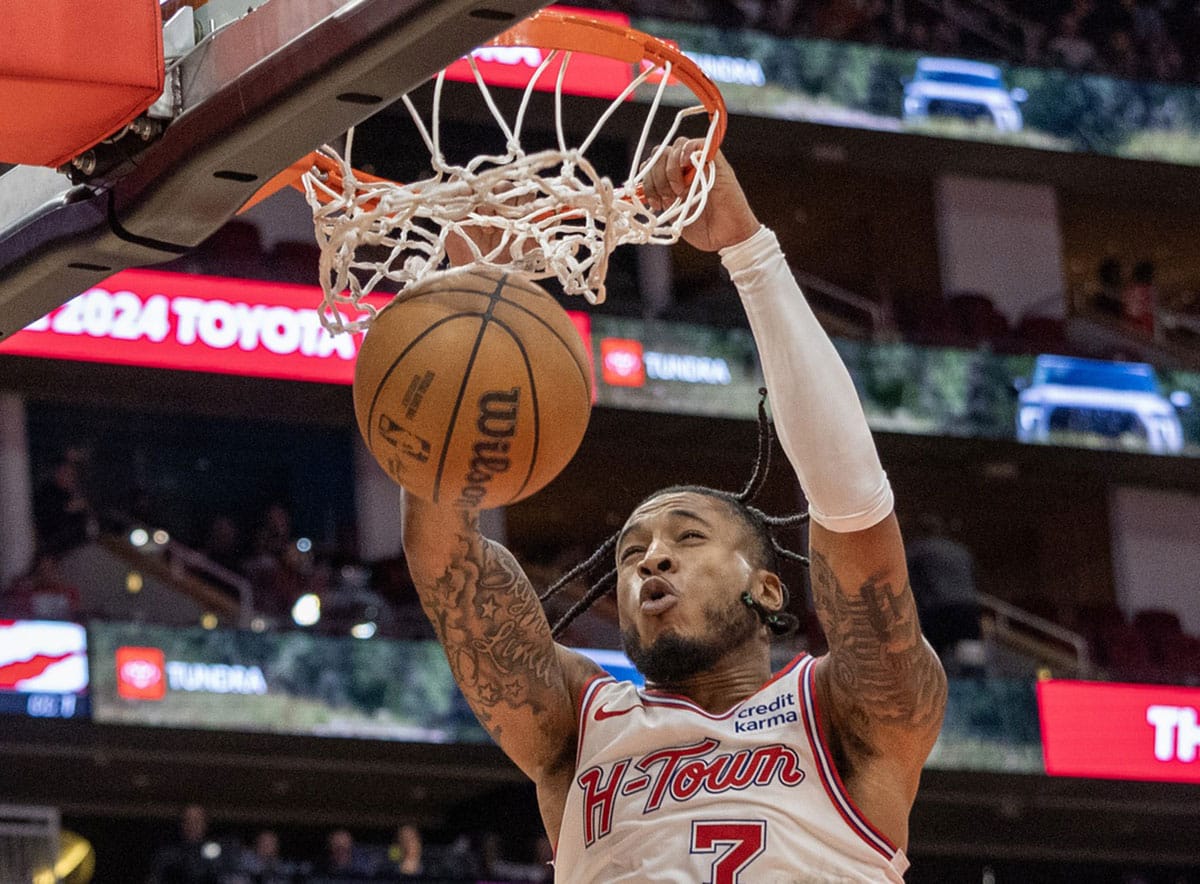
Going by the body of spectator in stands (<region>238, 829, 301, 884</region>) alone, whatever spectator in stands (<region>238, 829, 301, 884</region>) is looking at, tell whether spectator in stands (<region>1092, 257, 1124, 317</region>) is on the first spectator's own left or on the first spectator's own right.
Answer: on the first spectator's own left

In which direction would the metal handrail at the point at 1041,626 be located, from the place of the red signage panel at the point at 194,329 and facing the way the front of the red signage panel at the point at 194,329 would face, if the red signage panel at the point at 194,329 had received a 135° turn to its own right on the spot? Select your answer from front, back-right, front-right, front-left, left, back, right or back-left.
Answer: back-right

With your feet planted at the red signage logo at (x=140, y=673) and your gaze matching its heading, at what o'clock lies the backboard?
The backboard is roughly at 12 o'clock from the red signage logo.

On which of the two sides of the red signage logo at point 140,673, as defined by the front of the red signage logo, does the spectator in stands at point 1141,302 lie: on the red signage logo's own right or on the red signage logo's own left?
on the red signage logo's own left

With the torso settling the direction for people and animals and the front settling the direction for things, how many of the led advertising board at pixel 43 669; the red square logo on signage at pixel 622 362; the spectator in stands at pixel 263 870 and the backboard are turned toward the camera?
3

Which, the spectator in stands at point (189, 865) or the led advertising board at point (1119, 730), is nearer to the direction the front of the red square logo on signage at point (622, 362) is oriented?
the spectator in stands

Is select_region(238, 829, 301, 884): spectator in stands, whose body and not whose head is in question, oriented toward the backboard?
yes

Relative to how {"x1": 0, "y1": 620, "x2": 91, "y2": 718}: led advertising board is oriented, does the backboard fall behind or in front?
in front

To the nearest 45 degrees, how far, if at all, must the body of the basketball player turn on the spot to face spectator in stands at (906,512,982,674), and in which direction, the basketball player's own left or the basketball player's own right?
approximately 135° to the basketball player's own right

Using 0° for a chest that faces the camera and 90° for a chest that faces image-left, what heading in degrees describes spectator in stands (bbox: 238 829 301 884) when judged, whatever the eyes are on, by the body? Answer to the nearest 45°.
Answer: approximately 0°

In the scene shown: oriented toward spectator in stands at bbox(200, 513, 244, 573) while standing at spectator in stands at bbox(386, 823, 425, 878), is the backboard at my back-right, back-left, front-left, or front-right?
back-left
